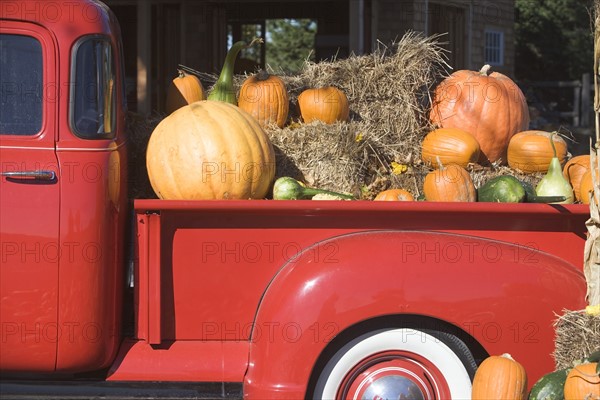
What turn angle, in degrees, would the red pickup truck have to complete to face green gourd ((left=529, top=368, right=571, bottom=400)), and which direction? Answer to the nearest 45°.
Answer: approximately 180°

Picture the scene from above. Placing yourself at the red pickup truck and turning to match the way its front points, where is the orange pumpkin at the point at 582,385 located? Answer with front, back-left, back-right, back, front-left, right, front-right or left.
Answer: back

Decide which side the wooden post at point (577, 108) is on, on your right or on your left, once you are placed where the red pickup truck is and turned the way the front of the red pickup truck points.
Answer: on your right

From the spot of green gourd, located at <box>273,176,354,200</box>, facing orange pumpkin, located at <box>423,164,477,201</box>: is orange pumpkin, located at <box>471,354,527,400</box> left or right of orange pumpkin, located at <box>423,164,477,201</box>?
right

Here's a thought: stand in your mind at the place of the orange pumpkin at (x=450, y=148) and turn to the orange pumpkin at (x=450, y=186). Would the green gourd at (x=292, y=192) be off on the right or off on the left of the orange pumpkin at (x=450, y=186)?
right

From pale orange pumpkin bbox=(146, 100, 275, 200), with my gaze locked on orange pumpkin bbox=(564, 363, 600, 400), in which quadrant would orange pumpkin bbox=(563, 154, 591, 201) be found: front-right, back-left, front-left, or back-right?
front-left

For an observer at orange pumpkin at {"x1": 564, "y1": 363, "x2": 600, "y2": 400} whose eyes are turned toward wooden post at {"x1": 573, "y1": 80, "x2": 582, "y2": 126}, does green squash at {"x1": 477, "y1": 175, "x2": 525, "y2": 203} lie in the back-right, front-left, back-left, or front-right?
front-left

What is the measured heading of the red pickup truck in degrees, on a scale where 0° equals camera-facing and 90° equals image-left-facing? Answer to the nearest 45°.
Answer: approximately 90°

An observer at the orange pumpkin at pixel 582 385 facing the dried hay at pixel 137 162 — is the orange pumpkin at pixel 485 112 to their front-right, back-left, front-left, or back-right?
front-right
